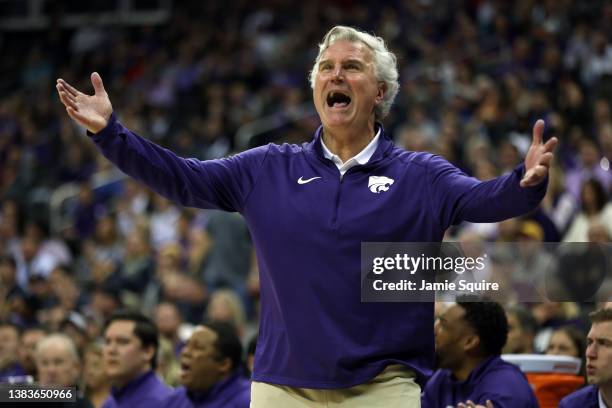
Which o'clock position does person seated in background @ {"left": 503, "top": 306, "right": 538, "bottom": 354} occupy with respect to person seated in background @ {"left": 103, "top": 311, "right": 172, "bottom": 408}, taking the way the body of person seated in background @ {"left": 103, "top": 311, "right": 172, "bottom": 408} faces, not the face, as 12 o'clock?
person seated in background @ {"left": 503, "top": 306, "right": 538, "bottom": 354} is roughly at 8 o'clock from person seated in background @ {"left": 103, "top": 311, "right": 172, "bottom": 408}.

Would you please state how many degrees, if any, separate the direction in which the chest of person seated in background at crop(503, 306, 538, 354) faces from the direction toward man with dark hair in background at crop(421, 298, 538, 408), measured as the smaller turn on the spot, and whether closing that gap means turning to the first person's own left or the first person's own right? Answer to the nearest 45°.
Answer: approximately 45° to the first person's own left

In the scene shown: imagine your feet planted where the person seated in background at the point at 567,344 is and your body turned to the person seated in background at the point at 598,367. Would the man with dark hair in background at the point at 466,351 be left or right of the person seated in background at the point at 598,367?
right

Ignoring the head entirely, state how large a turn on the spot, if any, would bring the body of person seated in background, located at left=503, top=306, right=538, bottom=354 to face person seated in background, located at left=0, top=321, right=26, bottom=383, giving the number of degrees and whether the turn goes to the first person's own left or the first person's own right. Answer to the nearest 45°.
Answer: approximately 45° to the first person's own right

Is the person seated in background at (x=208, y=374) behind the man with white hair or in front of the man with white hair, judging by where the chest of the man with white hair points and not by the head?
behind

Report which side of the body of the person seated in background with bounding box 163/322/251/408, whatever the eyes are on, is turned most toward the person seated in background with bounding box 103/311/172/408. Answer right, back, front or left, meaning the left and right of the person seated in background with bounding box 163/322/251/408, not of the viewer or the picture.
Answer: right

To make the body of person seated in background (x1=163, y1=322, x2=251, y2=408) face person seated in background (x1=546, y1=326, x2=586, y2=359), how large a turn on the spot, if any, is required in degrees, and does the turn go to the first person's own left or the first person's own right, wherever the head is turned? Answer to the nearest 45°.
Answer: approximately 135° to the first person's own left

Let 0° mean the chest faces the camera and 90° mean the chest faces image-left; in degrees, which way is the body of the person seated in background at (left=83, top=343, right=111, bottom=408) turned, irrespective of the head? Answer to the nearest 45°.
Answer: approximately 45°

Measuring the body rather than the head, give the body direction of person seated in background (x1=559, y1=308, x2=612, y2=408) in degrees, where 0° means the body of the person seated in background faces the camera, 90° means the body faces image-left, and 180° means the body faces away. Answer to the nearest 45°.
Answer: approximately 45°

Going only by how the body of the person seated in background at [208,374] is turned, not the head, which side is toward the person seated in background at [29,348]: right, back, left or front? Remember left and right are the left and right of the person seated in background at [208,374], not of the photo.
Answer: right
